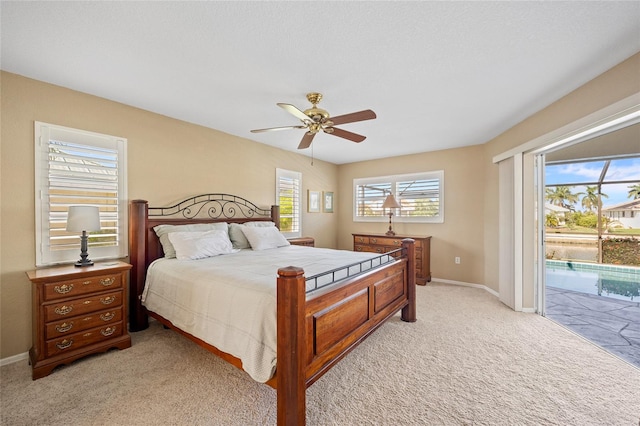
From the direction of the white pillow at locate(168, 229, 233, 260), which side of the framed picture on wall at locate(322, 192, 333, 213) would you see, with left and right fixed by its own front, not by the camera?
right

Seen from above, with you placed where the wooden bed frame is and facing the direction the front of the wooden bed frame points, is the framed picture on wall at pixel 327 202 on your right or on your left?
on your left

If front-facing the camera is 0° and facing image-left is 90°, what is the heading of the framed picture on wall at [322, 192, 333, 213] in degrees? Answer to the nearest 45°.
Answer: approximately 315°

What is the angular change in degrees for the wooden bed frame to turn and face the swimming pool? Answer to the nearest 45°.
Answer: approximately 45° to its left

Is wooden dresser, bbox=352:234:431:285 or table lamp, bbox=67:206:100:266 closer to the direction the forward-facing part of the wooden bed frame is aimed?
the wooden dresser

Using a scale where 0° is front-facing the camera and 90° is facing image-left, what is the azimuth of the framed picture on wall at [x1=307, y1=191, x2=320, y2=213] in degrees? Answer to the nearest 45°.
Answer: approximately 315°

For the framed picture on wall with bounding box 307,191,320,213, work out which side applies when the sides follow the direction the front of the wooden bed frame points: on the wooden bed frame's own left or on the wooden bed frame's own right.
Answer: on the wooden bed frame's own left

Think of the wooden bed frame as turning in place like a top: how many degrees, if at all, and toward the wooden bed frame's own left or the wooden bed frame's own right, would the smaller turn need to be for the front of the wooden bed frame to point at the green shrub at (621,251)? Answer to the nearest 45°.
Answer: approximately 45° to the wooden bed frame's own left

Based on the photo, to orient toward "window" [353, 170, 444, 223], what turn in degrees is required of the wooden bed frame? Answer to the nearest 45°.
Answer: approximately 90° to its left
